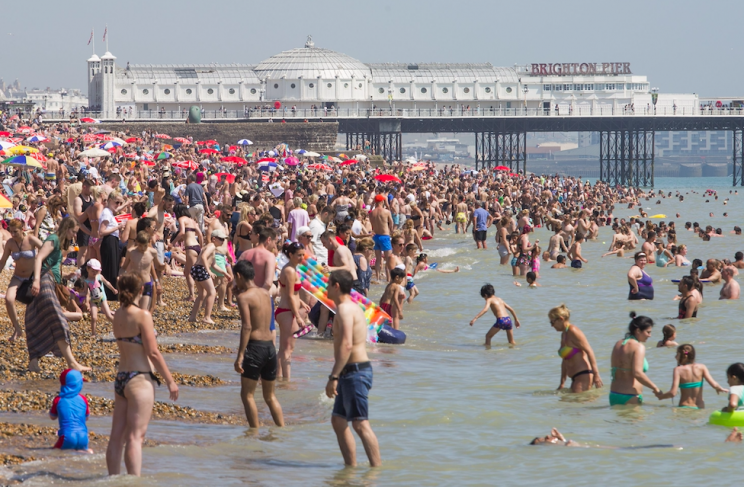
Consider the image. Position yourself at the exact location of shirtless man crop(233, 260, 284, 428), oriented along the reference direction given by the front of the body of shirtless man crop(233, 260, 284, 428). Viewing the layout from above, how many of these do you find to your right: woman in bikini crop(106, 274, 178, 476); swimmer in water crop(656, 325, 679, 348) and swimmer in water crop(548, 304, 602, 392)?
2

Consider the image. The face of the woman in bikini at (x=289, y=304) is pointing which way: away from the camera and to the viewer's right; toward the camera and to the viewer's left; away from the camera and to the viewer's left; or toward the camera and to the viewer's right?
toward the camera and to the viewer's right

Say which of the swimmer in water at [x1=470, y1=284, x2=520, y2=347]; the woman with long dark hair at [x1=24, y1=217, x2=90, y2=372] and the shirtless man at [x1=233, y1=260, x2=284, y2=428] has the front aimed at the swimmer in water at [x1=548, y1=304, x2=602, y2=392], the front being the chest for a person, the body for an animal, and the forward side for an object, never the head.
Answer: the woman with long dark hair
